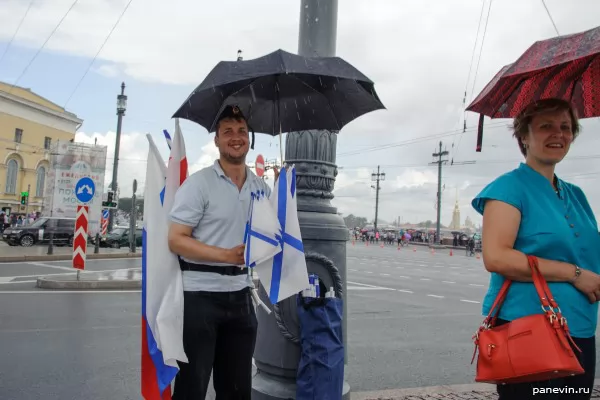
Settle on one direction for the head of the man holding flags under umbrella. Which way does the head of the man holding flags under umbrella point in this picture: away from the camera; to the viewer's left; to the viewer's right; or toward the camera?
toward the camera

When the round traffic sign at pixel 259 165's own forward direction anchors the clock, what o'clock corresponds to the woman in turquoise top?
The woman in turquoise top is roughly at 10 o'clock from the round traffic sign.

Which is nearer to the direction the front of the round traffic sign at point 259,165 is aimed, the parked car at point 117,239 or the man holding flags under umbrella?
the man holding flags under umbrella

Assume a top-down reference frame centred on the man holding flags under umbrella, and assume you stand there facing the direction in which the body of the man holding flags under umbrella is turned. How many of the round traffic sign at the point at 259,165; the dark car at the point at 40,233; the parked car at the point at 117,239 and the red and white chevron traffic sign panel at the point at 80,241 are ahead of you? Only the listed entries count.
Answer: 0

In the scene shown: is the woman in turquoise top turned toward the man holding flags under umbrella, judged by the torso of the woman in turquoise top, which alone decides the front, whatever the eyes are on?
no

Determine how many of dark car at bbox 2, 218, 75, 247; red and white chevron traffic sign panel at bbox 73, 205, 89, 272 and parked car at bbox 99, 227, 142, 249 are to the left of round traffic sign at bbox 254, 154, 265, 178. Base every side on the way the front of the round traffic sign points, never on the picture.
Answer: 0

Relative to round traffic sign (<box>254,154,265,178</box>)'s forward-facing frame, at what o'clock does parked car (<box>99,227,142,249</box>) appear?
The parked car is roughly at 4 o'clock from the round traffic sign.

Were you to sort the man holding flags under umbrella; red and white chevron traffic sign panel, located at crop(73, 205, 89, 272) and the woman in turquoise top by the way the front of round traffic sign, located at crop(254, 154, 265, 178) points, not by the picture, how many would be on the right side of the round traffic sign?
1

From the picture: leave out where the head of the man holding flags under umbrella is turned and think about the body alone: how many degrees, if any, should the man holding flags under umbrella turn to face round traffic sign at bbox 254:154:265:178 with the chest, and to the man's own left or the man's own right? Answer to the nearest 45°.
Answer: approximately 135° to the man's own left

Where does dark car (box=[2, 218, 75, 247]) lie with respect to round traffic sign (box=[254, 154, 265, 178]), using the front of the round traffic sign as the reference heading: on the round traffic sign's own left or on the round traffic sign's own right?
on the round traffic sign's own right

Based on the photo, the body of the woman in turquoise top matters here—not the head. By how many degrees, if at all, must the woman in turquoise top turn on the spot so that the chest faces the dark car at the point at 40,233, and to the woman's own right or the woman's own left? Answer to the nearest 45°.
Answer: approximately 180°

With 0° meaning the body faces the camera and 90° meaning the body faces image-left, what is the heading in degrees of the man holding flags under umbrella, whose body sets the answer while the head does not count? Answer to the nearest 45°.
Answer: approximately 315°

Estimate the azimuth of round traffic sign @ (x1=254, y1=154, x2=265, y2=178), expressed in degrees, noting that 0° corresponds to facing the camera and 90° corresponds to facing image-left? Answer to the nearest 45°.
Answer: approximately 45°

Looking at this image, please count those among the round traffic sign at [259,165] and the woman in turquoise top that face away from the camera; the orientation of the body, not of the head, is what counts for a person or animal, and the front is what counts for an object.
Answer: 0

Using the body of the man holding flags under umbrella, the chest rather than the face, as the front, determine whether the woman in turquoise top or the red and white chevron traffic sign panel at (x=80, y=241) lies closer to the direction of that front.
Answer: the woman in turquoise top

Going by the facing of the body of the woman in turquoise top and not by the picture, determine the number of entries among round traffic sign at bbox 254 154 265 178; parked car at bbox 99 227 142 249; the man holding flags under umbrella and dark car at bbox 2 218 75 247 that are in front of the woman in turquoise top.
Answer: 0

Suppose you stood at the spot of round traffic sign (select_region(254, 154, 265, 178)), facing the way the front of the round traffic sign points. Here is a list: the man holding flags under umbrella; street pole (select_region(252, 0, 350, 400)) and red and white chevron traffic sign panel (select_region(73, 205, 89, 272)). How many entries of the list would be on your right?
1

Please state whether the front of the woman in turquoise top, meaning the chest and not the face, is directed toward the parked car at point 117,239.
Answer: no
